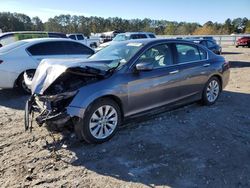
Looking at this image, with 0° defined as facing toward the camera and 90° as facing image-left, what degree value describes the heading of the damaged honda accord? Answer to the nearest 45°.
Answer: approximately 45°

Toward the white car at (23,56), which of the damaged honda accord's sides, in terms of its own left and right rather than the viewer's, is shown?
right

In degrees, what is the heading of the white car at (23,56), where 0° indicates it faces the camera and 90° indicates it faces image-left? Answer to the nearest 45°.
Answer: approximately 225°

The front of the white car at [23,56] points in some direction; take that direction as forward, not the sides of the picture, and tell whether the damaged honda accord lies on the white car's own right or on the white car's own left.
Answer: on the white car's own right

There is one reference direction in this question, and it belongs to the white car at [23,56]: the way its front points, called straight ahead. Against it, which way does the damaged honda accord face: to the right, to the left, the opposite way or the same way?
the opposite way
